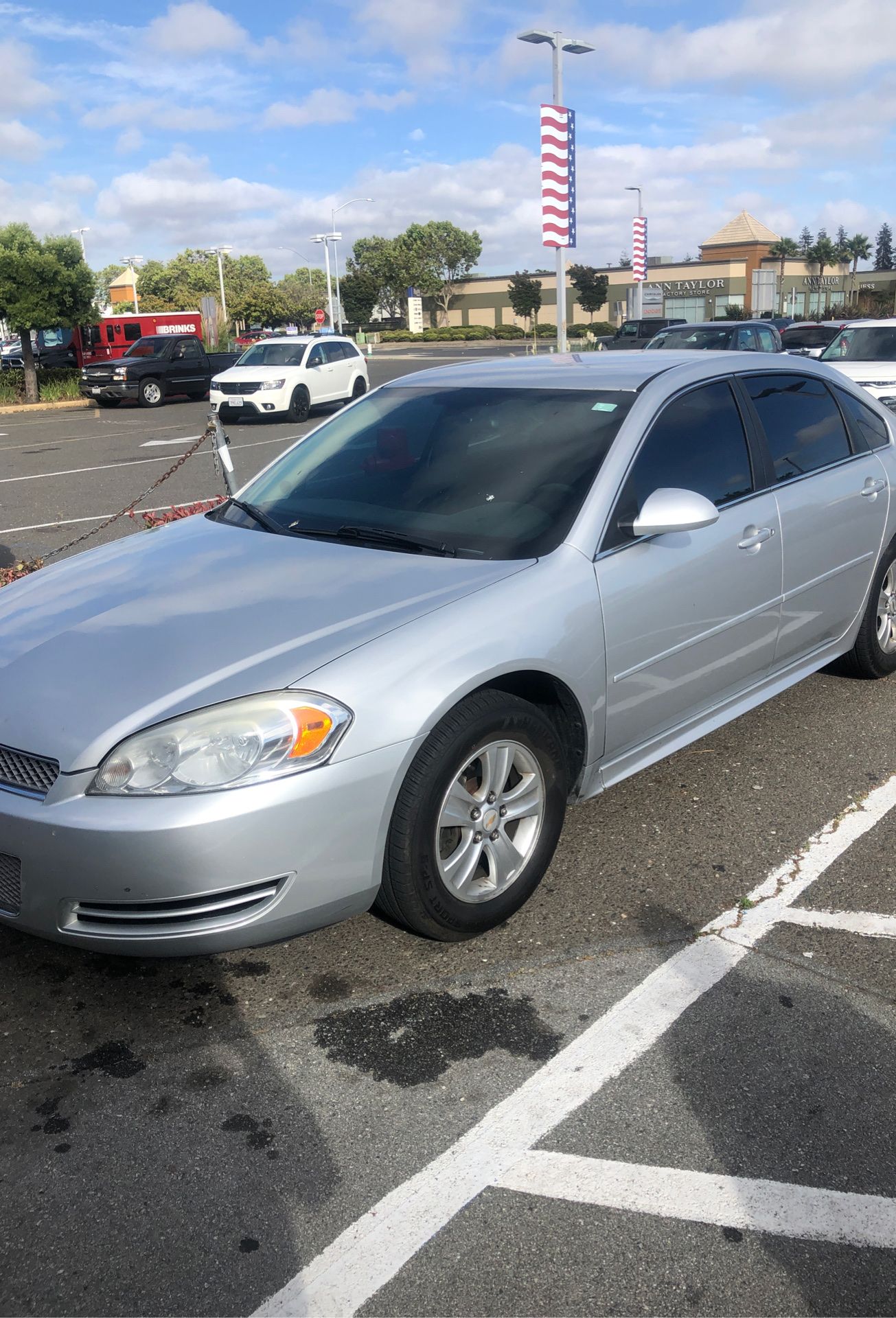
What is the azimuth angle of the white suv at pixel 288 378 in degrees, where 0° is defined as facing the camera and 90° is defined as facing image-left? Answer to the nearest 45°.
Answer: approximately 45°

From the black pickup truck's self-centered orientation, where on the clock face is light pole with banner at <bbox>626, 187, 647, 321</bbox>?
The light pole with banner is roughly at 6 o'clock from the black pickup truck.

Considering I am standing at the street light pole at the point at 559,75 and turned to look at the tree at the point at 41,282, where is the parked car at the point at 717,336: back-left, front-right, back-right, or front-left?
back-left

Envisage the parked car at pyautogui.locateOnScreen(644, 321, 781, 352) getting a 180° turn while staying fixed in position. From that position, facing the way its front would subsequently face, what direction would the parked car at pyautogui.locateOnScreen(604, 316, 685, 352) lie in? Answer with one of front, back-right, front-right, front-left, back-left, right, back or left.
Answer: front-left

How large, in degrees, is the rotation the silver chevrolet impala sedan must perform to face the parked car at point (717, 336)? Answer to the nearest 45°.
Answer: approximately 135° to its right
